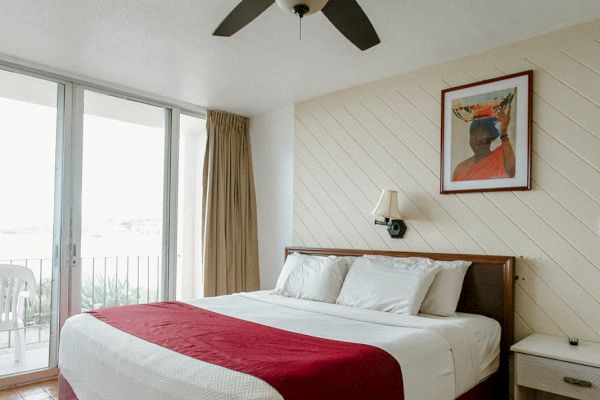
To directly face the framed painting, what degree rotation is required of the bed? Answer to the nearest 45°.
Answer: approximately 180°

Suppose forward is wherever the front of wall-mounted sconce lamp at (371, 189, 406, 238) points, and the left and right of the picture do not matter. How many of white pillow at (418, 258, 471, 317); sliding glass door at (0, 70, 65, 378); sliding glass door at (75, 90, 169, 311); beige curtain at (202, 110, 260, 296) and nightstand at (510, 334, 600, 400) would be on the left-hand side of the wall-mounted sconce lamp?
2

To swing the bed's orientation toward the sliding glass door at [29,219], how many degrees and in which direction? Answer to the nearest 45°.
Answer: approximately 90° to its right

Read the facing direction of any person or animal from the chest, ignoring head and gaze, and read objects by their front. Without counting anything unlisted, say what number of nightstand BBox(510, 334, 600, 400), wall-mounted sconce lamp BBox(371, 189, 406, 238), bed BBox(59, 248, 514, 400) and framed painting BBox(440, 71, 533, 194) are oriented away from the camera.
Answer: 0

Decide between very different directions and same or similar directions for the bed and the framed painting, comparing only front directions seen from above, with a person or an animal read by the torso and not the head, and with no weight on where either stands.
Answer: same or similar directions

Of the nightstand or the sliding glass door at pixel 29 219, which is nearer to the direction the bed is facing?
the sliding glass door

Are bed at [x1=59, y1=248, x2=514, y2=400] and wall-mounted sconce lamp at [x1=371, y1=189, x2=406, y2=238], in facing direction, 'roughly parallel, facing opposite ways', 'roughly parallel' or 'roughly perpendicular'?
roughly parallel

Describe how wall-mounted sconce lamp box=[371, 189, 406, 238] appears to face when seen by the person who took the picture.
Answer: facing the viewer and to the left of the viewer

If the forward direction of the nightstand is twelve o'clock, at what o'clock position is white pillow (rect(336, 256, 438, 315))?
The white pillow is roughly at 2 o'clock from the nightstand.

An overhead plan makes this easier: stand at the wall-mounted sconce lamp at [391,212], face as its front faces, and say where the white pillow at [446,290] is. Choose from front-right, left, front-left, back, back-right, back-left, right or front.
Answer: left

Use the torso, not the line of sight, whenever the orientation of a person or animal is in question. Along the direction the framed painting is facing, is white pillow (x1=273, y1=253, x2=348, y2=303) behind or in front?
in front

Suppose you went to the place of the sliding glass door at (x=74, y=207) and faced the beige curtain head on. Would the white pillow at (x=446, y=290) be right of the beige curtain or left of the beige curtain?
right

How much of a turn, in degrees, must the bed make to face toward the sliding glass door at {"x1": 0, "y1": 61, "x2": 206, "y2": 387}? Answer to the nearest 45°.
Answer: approximately 90° to its right

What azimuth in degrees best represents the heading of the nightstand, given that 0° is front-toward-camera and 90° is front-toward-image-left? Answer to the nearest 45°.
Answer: approximately 45°

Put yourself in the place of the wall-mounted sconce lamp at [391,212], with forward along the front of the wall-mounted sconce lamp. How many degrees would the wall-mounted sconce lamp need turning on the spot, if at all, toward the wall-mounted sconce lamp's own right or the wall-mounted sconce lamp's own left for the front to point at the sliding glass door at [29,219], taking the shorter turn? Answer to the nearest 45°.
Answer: approximately 45° to the wall-mounted sconce lamp's own right

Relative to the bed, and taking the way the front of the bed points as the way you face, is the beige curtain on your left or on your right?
on your right

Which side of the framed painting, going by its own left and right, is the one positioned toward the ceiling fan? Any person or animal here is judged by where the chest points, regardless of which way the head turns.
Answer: front

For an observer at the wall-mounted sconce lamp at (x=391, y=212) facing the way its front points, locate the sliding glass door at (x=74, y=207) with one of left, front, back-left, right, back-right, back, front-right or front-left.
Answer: front-right
